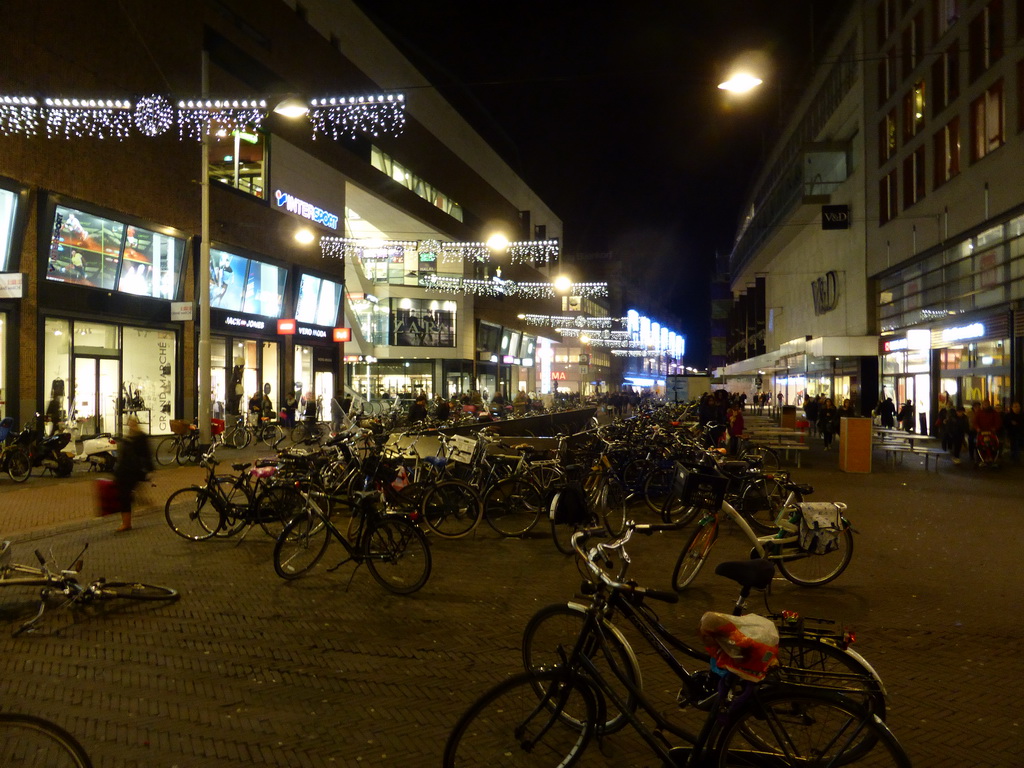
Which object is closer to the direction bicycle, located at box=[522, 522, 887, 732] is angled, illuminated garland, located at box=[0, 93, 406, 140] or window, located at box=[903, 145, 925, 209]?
the illuminated garland

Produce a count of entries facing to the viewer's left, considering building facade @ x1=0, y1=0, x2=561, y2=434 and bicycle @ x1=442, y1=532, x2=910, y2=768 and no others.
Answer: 1

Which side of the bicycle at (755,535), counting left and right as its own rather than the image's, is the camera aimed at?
left

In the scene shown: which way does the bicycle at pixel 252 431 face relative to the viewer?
to the viewer's left

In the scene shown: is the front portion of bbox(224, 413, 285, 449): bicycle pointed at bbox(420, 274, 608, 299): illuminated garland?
no

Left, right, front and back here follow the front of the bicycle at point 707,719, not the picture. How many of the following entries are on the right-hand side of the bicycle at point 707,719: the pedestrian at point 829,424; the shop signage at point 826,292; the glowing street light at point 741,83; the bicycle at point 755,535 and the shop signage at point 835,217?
5

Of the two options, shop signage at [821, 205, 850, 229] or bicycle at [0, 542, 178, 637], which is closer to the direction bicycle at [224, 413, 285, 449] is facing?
the bicycle

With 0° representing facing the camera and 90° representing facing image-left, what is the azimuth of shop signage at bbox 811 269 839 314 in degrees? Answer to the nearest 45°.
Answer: approximately 45°

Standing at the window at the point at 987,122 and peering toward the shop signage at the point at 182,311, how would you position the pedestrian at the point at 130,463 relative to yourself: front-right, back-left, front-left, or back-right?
front-left

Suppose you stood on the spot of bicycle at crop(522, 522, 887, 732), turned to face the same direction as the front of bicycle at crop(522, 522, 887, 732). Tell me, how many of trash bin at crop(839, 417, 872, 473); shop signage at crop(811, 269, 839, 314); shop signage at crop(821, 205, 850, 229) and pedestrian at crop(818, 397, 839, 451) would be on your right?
4

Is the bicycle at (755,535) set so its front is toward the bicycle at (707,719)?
no

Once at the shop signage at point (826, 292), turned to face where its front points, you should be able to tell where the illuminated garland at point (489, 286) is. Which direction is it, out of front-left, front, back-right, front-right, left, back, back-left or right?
front-right

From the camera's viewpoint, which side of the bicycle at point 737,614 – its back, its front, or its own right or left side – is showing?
left

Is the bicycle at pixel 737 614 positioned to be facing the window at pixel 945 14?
no
